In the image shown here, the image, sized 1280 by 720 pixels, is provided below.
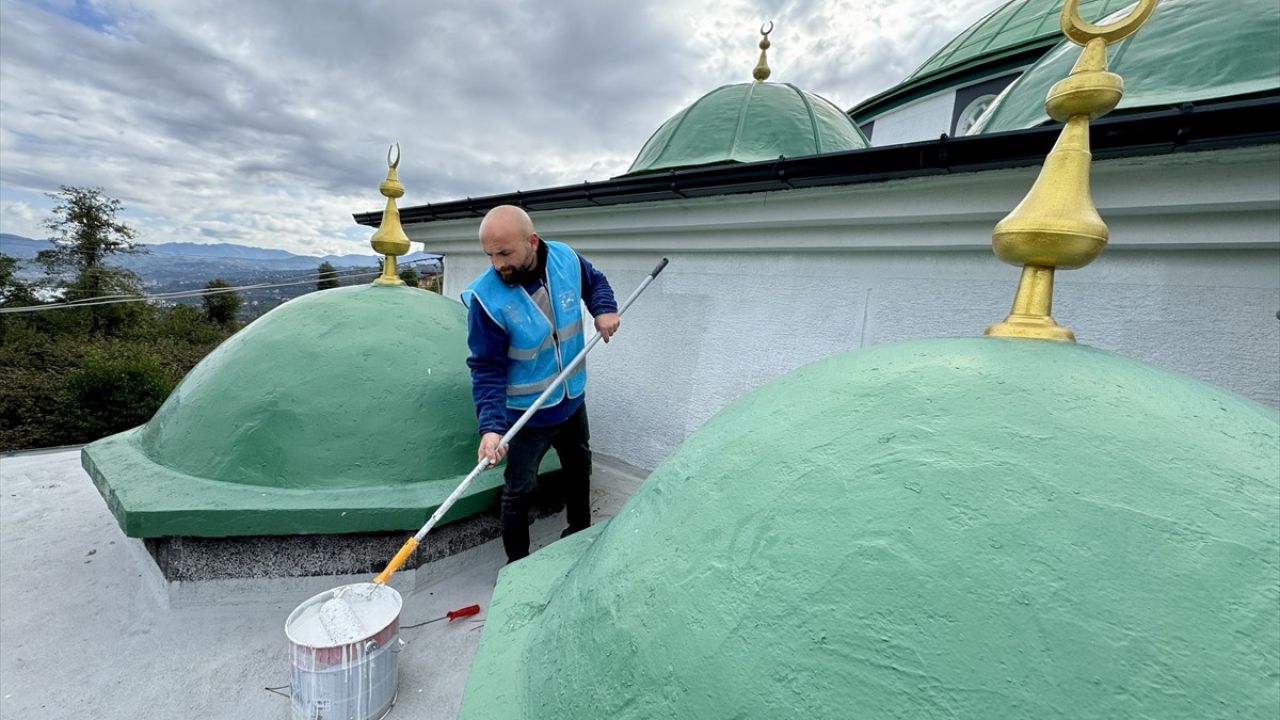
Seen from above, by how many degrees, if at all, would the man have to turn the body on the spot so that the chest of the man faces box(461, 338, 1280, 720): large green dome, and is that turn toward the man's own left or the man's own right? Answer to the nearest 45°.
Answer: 0° — they already face it

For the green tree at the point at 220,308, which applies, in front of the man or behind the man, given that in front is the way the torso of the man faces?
behind

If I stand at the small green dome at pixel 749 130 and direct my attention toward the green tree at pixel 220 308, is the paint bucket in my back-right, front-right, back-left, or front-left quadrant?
back-left

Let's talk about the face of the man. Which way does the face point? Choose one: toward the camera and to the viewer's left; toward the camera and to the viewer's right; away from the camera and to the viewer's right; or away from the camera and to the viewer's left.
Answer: toward the camera and to the viewer's left

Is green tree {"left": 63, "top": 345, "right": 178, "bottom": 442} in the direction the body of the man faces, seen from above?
no

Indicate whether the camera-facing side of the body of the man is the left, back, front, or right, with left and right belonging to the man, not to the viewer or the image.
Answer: front

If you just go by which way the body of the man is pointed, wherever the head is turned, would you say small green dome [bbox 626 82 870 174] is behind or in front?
behind

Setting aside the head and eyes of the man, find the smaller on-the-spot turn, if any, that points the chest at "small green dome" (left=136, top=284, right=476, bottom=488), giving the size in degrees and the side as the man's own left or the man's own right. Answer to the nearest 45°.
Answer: approximately 90° to the man's own right

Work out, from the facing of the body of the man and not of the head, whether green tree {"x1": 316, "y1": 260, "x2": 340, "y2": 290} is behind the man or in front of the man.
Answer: behind

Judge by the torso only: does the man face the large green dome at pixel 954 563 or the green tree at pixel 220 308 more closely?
the large green dome
